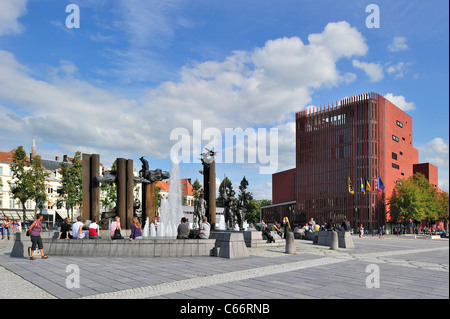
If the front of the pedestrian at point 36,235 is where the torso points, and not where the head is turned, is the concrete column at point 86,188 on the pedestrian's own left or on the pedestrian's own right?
on the pedestrian's own left

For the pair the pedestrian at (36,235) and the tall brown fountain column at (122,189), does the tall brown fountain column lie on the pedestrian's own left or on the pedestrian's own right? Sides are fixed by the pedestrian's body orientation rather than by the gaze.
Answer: on the pedestrian's own left

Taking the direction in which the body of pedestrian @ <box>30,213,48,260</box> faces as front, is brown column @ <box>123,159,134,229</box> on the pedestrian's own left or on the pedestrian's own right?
on the pedestrian's own left

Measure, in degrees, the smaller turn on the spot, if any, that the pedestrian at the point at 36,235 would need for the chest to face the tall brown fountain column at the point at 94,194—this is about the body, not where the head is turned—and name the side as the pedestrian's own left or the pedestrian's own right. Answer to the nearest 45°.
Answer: approximately 90° to the pedestrian's own left

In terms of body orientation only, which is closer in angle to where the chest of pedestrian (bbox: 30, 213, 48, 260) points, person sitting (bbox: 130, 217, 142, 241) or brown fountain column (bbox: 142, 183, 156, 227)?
the person sitting

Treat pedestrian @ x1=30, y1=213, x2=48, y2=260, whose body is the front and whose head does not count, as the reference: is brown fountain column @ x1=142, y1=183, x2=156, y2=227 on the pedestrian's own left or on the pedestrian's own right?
on the pedestrian's own left
